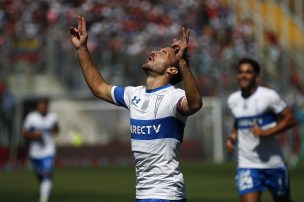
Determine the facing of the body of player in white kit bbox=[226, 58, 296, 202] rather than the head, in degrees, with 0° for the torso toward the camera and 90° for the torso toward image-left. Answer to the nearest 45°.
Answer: approximately 45°

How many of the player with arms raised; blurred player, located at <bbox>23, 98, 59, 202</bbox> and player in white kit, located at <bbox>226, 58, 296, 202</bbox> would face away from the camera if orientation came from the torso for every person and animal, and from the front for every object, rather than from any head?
0

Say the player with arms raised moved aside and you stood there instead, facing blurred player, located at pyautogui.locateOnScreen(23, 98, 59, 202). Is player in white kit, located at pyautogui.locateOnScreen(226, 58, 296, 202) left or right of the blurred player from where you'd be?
right

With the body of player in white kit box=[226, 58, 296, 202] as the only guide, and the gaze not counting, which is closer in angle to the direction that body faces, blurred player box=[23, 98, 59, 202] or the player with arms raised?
the player with arms raised

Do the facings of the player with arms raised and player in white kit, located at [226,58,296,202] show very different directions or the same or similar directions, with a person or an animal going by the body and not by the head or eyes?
same or similar directions

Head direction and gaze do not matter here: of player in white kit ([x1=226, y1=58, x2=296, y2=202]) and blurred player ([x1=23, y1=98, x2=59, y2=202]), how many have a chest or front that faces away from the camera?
0

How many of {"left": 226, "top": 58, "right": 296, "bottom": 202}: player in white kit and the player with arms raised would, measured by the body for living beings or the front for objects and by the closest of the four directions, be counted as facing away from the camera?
0

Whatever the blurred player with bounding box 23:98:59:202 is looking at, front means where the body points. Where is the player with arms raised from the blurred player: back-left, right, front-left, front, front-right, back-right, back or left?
front

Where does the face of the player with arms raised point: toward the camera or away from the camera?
toward the camera

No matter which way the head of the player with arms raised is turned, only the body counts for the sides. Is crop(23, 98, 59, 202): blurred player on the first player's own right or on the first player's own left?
on the first player's own right

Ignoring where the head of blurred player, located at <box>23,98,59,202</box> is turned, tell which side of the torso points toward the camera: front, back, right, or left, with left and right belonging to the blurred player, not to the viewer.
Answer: front
